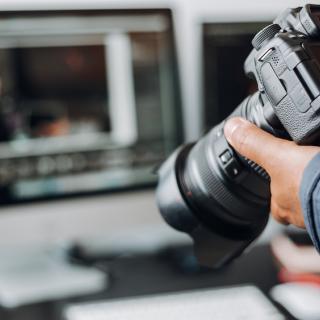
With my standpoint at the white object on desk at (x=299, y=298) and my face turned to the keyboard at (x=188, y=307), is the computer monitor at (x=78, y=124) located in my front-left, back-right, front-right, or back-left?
front-right

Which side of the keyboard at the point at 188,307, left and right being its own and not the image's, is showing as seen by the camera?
front
